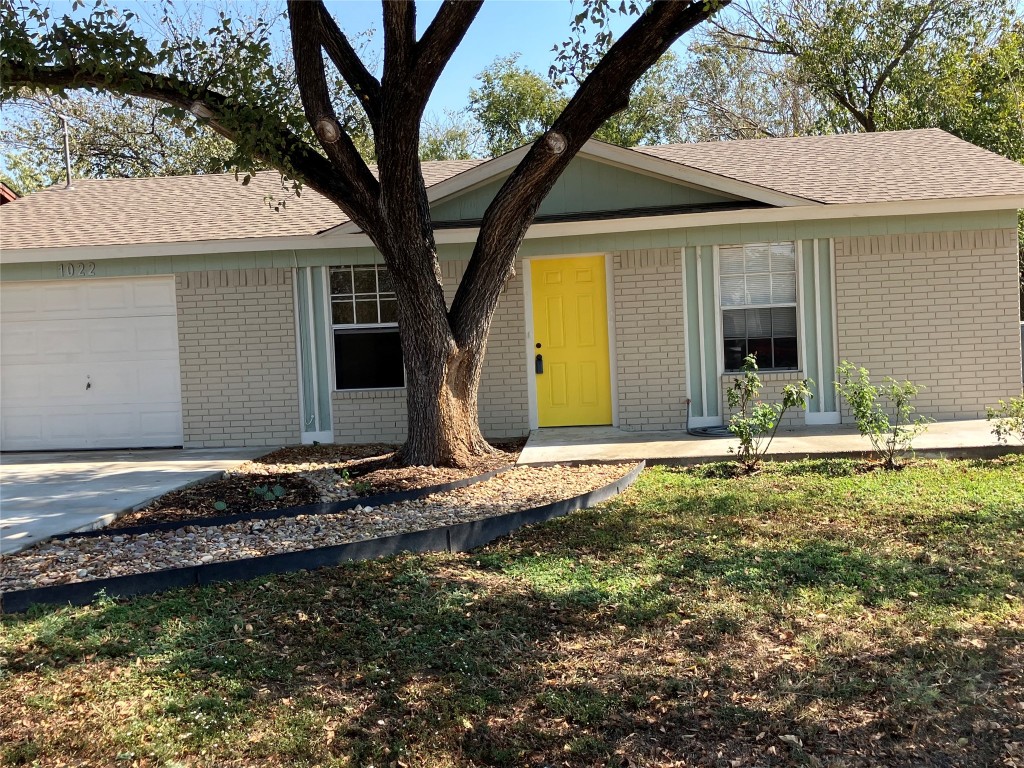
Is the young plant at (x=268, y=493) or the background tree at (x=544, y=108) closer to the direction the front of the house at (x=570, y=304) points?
the young plant

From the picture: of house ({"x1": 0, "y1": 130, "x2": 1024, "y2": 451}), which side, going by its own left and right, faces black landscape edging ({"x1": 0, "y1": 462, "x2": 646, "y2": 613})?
front

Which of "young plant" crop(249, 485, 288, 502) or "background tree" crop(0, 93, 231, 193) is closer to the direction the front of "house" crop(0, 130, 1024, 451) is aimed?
the young plant

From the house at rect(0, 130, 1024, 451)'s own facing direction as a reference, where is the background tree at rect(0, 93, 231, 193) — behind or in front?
behind

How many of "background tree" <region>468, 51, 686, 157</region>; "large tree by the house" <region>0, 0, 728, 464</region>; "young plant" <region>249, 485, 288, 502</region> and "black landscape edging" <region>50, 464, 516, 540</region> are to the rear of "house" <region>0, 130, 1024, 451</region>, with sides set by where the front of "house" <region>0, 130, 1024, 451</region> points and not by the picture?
1

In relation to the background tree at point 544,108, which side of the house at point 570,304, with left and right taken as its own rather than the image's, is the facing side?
back

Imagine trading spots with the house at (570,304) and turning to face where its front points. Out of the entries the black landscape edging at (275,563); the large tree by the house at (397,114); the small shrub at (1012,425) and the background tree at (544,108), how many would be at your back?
1

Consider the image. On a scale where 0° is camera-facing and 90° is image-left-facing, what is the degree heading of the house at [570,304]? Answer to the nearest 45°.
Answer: approximately 0°

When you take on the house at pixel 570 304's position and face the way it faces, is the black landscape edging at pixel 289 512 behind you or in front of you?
in front

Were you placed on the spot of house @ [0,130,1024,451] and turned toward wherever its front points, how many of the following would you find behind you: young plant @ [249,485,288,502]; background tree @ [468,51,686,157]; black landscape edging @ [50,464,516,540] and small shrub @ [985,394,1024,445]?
1

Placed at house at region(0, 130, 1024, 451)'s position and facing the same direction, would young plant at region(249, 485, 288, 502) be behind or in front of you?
in front
